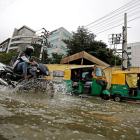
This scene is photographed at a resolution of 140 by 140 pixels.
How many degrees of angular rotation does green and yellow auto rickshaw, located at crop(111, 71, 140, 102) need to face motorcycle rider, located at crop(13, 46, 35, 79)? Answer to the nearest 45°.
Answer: approximately 135° to its right

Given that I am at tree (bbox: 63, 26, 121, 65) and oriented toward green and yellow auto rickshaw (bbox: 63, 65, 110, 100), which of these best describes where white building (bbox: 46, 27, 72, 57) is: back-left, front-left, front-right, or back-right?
back-right

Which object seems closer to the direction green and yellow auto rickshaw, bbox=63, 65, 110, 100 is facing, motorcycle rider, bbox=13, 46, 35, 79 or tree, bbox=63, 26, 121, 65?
the tree
